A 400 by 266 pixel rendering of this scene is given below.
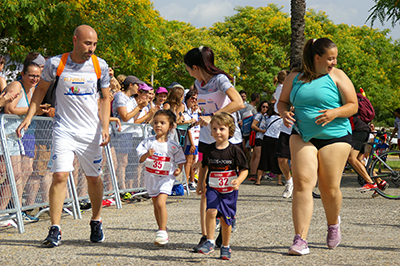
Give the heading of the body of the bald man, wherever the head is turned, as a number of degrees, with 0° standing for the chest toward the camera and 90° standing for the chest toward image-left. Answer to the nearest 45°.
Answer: approximately 0°

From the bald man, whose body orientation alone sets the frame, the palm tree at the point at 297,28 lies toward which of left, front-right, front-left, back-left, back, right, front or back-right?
back-left

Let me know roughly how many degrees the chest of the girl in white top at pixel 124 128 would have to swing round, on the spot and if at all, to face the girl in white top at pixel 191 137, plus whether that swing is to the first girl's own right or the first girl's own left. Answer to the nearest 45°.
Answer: approximately 45° to the first girl's own left
